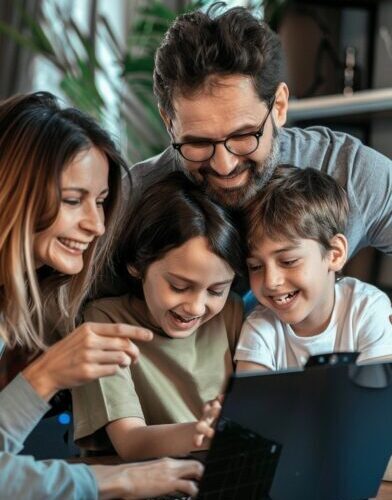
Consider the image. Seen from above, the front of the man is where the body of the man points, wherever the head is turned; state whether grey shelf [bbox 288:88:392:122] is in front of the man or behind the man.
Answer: behind

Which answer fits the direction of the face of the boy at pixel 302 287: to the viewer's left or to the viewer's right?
to the viewer's left

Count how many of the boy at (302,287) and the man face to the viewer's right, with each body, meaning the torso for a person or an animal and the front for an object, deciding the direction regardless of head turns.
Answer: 0

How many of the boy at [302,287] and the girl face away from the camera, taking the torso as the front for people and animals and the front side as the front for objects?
0

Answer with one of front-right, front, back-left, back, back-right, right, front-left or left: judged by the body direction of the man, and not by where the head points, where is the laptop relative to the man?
front-left

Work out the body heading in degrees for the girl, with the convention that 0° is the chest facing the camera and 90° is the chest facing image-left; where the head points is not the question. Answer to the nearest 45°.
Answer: approximately 315°

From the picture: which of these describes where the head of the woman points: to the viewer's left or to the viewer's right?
to the viewer's right

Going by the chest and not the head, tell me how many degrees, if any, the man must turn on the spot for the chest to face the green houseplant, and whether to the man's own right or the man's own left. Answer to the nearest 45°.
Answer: approximately 135° to the man's own right
